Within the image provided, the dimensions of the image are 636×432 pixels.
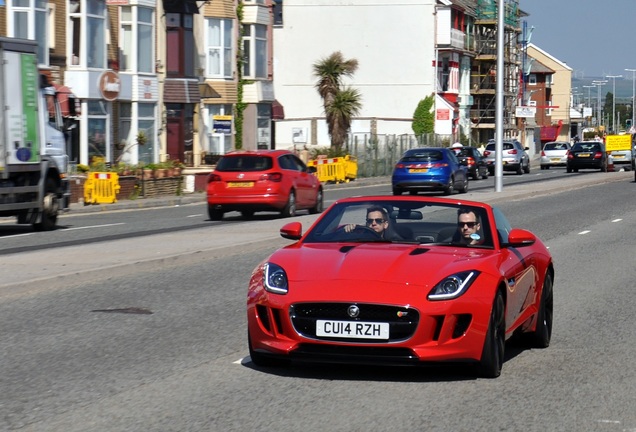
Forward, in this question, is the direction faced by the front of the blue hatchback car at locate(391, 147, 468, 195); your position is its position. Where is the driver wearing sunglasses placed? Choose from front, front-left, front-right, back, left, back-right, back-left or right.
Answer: back-right

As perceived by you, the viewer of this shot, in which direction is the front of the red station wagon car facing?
facing away from the viewer and to the right of the viewer

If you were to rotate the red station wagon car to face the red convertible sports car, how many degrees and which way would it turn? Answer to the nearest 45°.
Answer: approximately 135° to its right

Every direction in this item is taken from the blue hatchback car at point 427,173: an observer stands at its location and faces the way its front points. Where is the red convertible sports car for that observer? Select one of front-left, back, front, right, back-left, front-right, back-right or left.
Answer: back-right

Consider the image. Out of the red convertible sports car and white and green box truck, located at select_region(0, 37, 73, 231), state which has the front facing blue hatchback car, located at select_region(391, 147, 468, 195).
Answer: the white and green box truck

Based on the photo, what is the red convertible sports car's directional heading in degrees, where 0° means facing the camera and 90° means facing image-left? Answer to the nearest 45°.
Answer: approximately 45°

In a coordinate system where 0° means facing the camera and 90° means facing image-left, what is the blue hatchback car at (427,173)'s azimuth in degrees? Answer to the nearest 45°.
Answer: approximately 225°

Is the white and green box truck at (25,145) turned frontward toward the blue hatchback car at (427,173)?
yes

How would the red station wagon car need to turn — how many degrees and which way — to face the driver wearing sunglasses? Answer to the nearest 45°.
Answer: approximately 135° to its right

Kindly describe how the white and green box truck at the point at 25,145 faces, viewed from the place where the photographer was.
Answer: facing away from the viewer and to the right of the viewer

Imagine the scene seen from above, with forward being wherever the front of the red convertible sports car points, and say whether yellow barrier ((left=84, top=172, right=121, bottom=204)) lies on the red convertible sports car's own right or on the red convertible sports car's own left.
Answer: on the red convertible sports car's own right

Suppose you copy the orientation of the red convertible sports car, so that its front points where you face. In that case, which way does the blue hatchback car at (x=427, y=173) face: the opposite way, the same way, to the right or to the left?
the opposite way

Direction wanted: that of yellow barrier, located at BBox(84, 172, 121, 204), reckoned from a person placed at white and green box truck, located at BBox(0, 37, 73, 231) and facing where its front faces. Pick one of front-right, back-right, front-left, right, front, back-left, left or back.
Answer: front-left

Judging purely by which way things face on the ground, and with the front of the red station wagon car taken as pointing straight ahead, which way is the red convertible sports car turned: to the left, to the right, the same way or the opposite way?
the opposite way
